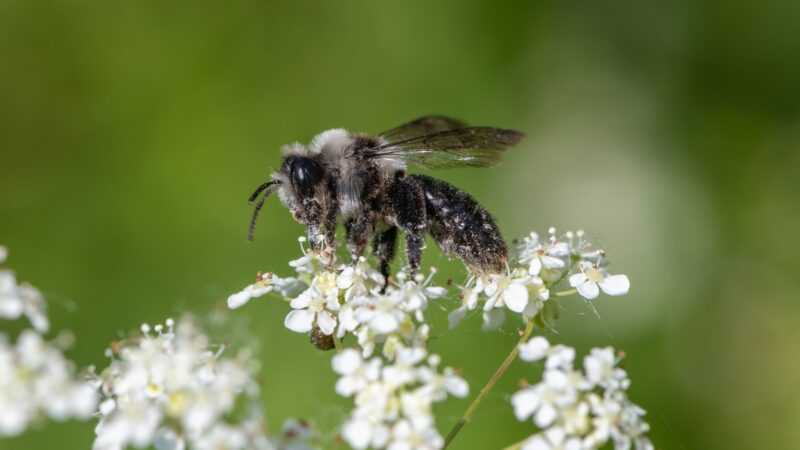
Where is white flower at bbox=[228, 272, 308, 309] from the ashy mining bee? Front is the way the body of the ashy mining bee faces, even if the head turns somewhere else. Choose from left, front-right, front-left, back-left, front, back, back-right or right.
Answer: front

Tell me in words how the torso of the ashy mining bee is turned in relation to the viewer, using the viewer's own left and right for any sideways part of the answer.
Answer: facing to the left of the viewer

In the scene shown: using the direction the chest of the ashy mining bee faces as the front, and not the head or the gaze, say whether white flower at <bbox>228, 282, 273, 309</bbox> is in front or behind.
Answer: in front
